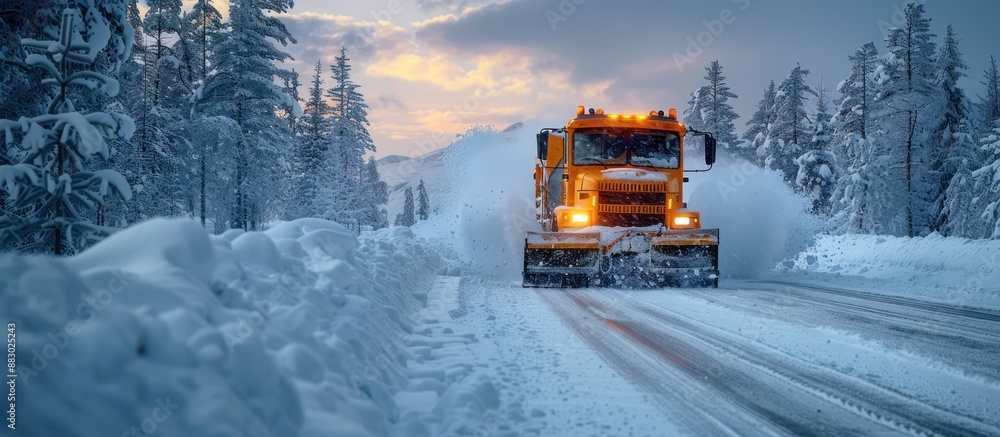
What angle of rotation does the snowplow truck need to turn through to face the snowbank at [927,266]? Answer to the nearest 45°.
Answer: approximately 90° to its left

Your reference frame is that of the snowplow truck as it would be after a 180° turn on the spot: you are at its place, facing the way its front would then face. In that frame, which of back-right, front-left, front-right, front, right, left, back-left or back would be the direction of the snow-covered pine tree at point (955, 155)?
front-right

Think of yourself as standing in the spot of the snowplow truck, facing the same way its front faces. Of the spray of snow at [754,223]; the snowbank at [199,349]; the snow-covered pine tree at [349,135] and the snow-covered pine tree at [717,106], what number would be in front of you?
1

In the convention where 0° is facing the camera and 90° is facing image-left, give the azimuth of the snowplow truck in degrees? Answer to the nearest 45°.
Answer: approximately 0°

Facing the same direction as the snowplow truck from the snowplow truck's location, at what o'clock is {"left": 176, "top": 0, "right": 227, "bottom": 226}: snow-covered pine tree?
The snow-covered pine tree is roughly at 4 o'clock from the snowplow truck.

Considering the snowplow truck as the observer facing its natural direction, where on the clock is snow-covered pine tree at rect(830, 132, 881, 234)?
The snow-covered pine tree is roughly at 7 o'clock from the snowplow truck.

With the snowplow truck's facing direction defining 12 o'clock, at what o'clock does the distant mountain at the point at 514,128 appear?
The distant mountain is roughly at 5 o'clock from the snowplow truck.

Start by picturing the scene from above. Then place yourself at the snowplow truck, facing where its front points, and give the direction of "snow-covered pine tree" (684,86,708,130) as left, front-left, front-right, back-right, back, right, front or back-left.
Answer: back

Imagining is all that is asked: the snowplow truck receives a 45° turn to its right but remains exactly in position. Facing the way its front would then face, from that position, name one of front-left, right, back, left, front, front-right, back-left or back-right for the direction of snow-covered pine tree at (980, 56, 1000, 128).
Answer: back
